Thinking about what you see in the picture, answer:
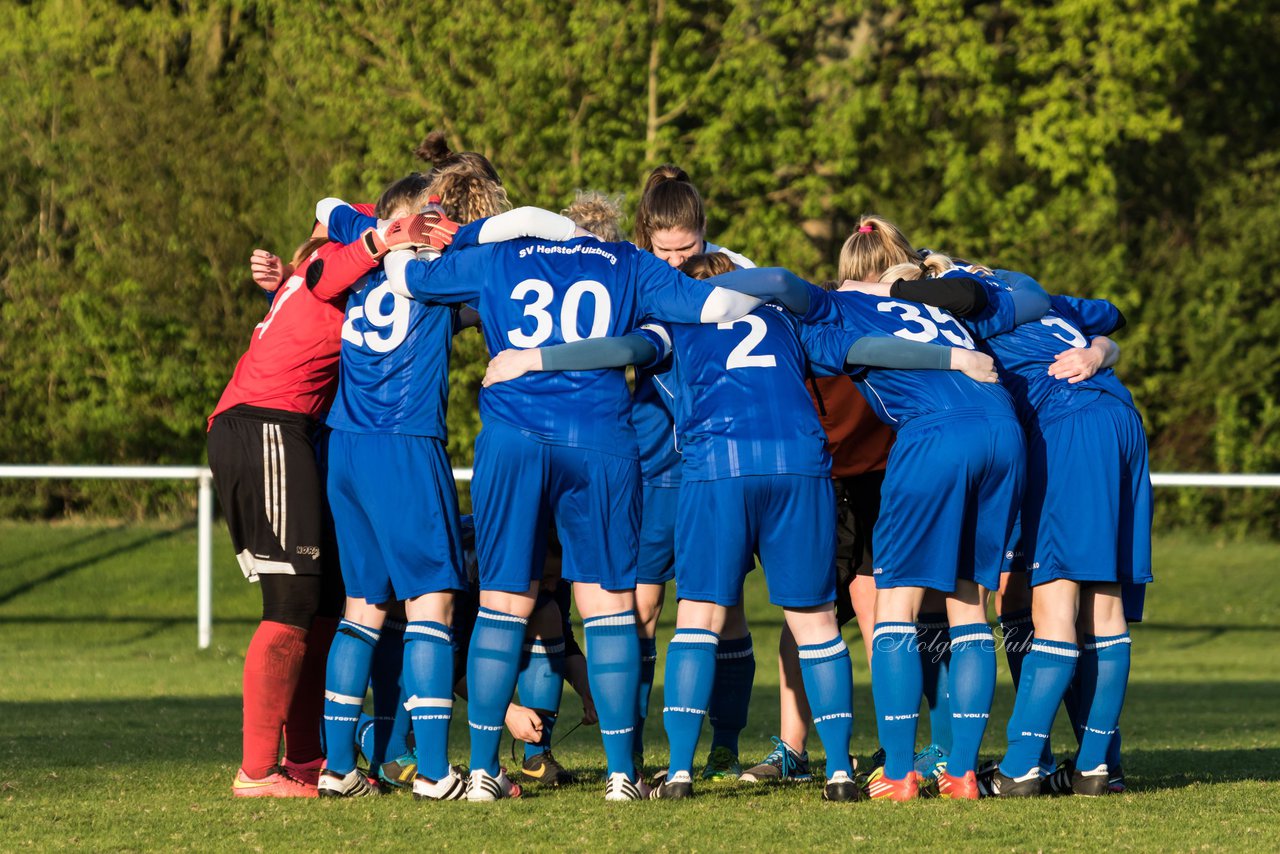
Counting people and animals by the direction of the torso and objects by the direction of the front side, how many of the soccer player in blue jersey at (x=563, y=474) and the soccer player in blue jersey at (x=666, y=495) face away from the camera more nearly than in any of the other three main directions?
1

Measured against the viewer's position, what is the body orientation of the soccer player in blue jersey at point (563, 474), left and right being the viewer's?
facing away from the viewer

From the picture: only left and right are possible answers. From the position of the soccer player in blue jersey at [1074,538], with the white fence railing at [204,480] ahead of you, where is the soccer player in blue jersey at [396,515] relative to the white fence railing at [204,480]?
left

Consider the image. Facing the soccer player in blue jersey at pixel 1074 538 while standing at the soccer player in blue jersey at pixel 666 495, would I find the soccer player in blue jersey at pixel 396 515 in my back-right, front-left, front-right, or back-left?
back-right

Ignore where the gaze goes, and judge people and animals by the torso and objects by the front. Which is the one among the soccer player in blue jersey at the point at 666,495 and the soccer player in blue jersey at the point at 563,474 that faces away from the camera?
the soccer player in blue jersey at the point at 563,474

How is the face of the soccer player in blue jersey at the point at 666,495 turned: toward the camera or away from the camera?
toward the camera

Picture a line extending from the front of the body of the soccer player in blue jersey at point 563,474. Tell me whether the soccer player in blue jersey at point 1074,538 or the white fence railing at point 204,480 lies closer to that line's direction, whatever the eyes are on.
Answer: the white fence railing

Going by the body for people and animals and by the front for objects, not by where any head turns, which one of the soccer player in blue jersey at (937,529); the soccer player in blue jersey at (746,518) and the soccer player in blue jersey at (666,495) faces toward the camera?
the soccer player in blue jersey at (666,495)

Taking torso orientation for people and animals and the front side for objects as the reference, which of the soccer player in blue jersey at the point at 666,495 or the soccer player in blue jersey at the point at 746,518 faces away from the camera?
the soccer player in blue jersey at the point at 746,518

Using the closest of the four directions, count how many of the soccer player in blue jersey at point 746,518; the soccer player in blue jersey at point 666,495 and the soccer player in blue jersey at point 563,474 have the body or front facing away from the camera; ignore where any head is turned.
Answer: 2

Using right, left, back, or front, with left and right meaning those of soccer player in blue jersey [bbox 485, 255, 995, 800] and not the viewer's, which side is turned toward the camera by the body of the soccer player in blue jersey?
back

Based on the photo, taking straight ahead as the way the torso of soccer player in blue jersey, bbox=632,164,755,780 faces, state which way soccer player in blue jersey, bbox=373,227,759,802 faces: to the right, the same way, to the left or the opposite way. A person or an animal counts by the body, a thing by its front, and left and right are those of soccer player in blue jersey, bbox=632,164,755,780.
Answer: the opposite way

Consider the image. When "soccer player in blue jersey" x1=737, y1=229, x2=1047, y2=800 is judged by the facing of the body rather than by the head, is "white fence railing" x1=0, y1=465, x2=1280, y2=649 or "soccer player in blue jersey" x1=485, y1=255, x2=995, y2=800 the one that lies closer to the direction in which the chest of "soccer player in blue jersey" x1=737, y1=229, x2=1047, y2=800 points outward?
the white fence railing

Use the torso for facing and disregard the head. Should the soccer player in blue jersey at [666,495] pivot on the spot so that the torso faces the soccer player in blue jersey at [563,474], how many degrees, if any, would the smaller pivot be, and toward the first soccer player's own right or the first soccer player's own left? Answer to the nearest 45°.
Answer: approximately 45° to the first soccer player's own right

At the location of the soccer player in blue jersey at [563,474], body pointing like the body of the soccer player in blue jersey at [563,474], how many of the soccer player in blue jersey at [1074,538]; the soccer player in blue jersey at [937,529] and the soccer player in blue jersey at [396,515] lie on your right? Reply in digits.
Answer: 2

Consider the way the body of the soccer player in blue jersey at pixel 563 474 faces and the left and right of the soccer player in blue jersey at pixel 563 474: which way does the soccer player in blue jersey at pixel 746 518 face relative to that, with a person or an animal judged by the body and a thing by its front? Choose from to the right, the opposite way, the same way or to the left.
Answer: the same way

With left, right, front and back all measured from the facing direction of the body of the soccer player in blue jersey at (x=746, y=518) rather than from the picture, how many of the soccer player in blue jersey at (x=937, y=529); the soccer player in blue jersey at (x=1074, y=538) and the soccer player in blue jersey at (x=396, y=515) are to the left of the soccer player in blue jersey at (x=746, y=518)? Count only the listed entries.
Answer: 1

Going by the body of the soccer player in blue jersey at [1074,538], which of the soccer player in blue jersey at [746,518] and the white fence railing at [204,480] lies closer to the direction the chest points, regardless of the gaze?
the white fence railing

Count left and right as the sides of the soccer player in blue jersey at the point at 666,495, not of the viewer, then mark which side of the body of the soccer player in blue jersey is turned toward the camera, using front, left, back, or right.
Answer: front
